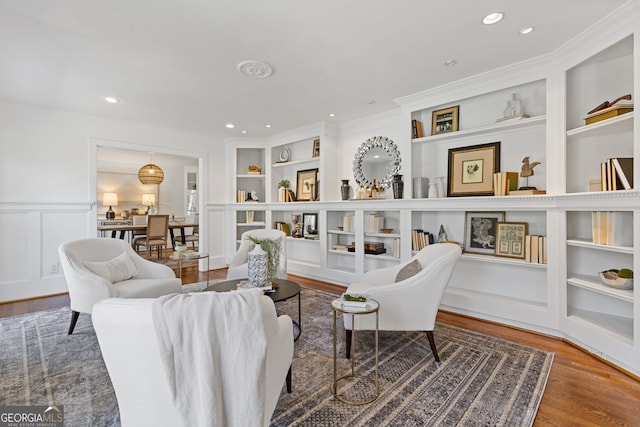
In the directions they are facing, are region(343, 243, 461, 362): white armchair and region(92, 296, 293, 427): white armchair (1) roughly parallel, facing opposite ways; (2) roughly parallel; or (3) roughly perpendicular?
roughly perpendicular

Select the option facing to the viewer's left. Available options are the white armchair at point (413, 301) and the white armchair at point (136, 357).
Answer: the white armchair at point (413, 301)

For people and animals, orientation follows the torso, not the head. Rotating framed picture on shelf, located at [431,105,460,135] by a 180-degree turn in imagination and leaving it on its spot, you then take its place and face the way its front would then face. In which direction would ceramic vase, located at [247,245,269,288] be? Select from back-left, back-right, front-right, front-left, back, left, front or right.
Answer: back

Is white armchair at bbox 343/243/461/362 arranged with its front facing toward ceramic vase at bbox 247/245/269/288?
yes

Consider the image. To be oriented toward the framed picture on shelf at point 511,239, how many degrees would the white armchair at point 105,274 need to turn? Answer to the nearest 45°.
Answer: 0° — it already faces it

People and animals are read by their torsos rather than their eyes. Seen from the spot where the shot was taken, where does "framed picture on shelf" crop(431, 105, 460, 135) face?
facing the viewer and to the left of the viewer

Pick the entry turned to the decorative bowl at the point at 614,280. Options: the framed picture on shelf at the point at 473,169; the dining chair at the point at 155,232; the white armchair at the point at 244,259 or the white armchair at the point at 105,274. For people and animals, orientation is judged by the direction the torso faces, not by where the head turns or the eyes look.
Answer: the white armchair at the point at 105,274

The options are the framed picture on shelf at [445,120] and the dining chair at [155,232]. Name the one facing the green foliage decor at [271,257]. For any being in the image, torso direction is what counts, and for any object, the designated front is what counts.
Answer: the framed picture on shelf

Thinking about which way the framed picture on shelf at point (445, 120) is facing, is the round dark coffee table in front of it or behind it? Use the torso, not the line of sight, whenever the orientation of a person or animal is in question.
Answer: in front

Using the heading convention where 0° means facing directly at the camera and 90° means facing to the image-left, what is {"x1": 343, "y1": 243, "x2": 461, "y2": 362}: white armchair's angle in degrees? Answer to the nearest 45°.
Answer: approximately 90°

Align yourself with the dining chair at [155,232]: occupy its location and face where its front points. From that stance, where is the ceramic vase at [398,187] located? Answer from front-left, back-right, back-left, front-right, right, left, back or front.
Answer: back

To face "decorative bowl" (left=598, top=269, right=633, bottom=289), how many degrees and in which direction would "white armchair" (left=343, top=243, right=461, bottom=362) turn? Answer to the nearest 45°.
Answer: approximately 180°

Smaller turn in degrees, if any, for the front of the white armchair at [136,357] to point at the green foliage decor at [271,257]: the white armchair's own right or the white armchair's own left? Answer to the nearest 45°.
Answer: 0° — it already faces it

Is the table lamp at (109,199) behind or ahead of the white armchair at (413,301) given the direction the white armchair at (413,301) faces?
ahead

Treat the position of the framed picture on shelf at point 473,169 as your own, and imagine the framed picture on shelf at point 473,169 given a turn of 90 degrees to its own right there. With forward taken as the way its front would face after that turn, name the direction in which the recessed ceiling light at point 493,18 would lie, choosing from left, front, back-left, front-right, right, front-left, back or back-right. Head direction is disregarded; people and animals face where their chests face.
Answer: back-left

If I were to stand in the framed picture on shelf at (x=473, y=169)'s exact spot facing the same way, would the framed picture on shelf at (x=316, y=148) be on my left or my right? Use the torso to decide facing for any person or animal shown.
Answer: on my right

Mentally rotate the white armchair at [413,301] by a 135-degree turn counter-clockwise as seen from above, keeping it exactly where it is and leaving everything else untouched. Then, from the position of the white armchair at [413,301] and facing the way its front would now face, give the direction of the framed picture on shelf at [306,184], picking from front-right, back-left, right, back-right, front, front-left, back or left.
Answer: back

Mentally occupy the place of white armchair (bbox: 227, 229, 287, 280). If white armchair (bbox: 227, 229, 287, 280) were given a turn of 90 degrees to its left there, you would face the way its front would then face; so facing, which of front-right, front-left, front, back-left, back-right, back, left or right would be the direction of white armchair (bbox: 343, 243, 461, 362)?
front
